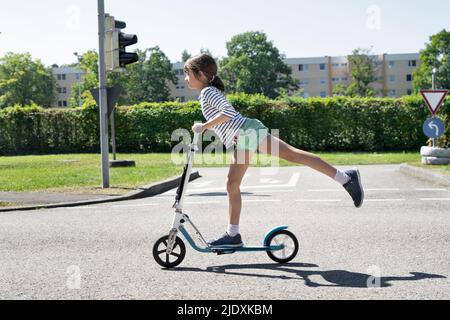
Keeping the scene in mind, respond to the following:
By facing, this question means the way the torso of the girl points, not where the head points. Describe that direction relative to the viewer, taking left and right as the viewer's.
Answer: facing to the left of the viewer

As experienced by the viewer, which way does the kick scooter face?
facing to the left of the viewer

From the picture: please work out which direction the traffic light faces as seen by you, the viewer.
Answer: facing to the right of the viewer

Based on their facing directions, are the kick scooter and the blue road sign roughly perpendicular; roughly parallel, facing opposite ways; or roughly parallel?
roughly perpendicular
